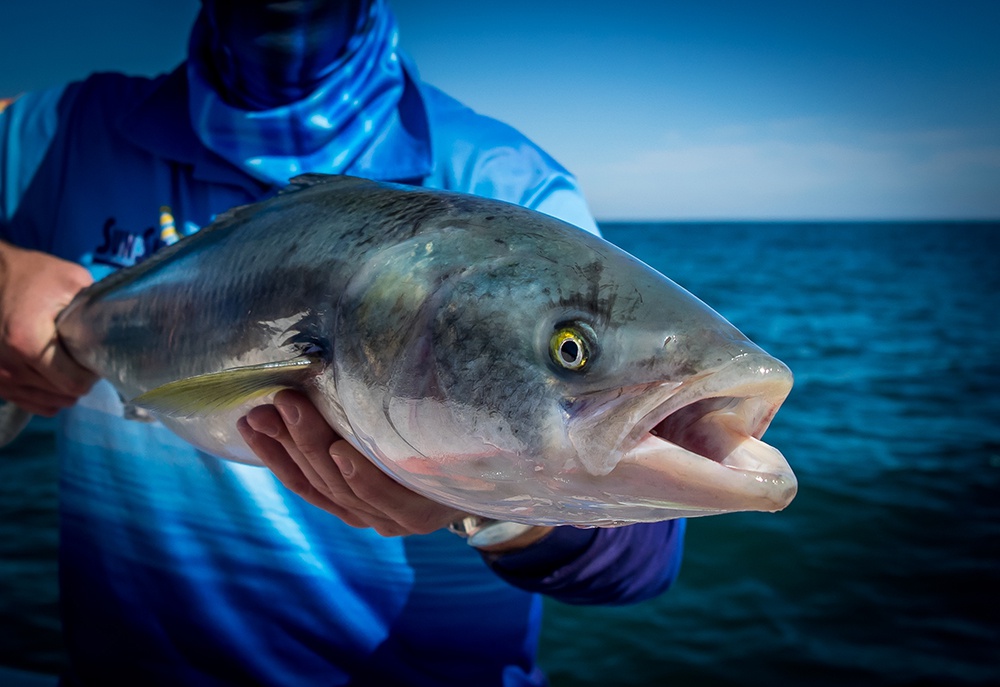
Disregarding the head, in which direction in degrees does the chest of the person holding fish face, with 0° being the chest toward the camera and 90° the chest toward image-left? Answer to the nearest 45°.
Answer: approximately 0°
